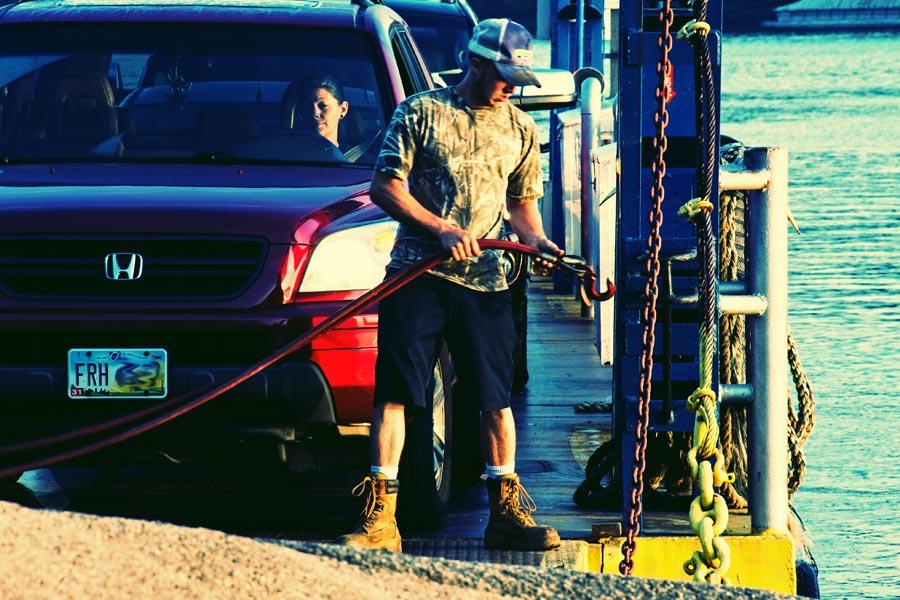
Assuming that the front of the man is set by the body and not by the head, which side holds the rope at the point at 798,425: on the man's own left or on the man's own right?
on the man's own left

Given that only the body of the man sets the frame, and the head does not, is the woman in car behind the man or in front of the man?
behind

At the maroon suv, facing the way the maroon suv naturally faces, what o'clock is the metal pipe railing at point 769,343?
The metal pipe railing is roughly at 9 o'clock from the maroon suv.

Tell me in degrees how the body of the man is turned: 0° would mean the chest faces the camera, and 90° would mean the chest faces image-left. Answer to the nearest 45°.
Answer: approximately 315°

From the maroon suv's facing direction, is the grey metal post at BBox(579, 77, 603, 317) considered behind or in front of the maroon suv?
behind

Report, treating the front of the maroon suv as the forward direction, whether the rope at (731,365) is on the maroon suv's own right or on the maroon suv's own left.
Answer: on the maroon suv's own left

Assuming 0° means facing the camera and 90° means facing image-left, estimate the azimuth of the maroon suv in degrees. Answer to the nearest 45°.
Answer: approximately 0°

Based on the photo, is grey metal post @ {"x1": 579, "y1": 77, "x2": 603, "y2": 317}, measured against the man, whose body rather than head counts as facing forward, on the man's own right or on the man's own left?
on the man's own left

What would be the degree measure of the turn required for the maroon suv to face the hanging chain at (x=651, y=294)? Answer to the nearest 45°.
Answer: approximately 45° to its left

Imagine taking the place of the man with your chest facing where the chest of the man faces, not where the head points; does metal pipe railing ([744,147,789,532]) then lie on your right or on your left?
on your left

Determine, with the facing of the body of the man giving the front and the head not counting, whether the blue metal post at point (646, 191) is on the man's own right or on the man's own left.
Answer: on the man's own left

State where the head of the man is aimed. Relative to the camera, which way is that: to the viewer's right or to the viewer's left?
to the viewer's right
